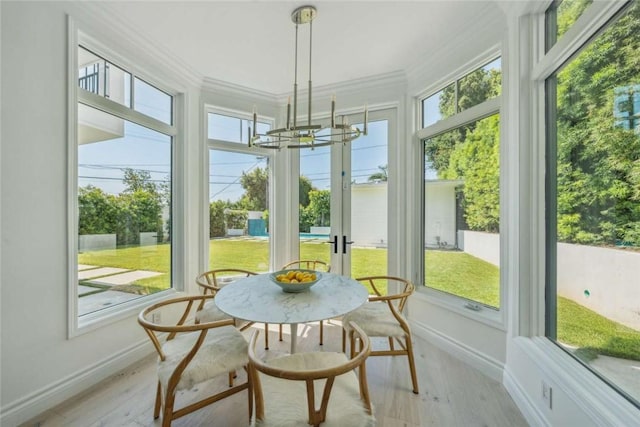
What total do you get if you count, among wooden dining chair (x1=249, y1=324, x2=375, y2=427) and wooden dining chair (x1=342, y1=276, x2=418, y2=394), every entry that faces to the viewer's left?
1

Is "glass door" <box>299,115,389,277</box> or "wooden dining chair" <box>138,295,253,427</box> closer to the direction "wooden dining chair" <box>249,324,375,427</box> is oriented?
the glass door

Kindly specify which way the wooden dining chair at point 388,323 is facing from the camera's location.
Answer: facing to the left of the viewer

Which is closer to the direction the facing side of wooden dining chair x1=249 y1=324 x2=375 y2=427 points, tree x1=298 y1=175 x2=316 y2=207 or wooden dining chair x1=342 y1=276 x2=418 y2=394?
the tree

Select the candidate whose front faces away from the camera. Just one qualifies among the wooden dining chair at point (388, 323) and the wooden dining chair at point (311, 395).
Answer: the wooden dining chair at point (311, 395)

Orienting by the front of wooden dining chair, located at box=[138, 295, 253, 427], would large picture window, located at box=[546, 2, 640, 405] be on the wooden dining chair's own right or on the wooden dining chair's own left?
on the wooden dining chair's own right

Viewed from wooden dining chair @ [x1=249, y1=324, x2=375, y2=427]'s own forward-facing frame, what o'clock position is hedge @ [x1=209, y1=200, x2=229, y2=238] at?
The hedge is roughly at 11 o'clock from the wooden dining chair.

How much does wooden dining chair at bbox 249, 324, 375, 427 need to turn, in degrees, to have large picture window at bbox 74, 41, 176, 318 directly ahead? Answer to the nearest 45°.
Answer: approximately 45° to its left

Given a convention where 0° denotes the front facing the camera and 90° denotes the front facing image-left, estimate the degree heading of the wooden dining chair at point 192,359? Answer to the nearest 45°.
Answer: approximately 225°

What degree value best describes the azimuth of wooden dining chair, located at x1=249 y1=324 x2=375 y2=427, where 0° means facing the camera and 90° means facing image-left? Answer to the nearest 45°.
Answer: approximately 180°

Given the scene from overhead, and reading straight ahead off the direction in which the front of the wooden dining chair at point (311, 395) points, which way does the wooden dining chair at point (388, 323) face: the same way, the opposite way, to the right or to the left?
to the left
